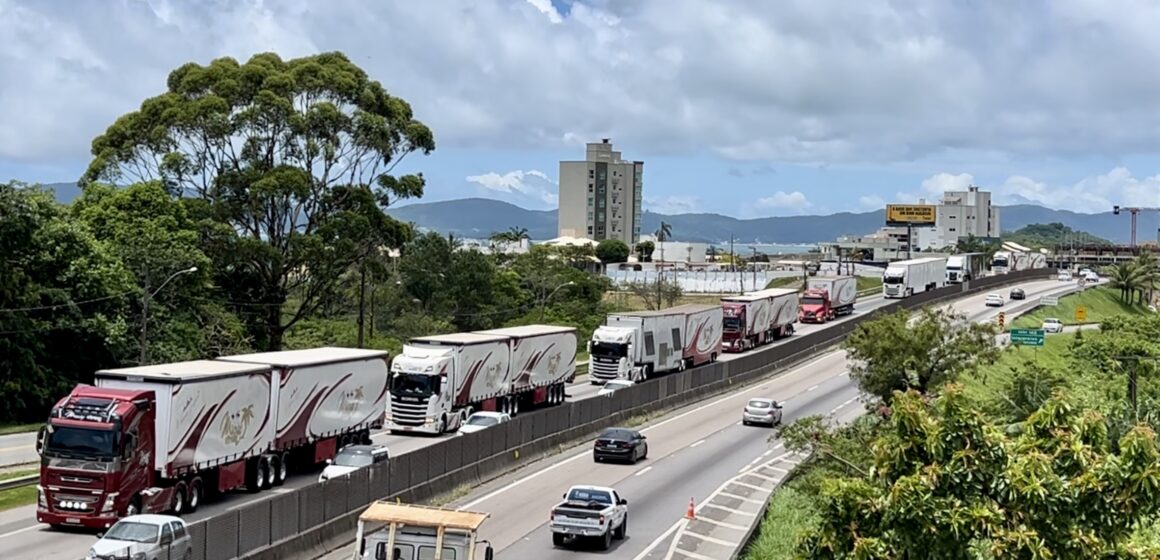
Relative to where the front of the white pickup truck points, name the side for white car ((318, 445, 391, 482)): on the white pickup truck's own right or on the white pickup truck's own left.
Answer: on the white pickup truck's own left

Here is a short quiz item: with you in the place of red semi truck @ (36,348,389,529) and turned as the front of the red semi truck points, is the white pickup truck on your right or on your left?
on your left

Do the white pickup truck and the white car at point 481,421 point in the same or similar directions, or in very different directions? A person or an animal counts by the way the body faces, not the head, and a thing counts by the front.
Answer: very different directions

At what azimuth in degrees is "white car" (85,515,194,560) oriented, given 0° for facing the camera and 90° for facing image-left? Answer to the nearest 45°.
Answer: approximately 45°

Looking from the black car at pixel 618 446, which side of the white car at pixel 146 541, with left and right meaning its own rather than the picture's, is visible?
back

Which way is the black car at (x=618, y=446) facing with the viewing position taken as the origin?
facing away from the viewer and to the right of the viewer

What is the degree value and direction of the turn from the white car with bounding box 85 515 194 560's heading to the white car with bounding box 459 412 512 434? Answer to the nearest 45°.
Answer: approximately 180°

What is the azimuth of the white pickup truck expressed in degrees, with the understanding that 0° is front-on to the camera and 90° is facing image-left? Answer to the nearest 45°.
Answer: approximately 225°

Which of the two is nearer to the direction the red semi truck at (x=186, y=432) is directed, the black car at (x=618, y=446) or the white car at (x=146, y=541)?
the white car

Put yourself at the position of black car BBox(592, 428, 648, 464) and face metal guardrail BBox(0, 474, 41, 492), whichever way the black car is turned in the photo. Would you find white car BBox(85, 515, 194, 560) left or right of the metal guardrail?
left

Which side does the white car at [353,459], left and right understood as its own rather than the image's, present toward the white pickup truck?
left

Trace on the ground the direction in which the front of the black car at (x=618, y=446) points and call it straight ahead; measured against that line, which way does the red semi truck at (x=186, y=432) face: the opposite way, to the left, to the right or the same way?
the opposite way
